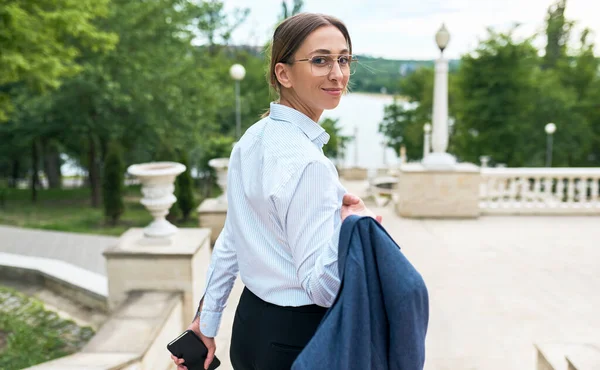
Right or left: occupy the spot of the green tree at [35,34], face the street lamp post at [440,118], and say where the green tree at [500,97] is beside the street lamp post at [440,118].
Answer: left

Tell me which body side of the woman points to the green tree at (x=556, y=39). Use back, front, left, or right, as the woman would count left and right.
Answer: front

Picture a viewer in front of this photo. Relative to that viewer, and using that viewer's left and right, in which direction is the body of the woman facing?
facing away from the viewer and to the right of the viewer

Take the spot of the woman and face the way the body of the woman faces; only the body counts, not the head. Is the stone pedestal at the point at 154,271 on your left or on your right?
on your left

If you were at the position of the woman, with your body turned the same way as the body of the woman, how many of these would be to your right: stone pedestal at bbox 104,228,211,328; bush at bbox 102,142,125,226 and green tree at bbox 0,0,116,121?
0

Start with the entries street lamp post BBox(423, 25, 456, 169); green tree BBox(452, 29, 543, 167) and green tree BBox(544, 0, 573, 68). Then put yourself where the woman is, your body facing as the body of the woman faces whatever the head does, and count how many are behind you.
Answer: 0

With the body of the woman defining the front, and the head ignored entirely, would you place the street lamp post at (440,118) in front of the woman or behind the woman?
in front

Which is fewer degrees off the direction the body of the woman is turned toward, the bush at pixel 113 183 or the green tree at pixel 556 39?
the green tree

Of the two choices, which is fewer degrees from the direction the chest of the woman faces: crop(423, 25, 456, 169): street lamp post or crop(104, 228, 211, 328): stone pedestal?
the street lamp post

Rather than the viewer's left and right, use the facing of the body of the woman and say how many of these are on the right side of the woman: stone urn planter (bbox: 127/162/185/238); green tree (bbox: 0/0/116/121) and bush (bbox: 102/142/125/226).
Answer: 0
